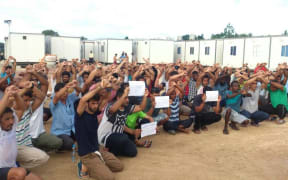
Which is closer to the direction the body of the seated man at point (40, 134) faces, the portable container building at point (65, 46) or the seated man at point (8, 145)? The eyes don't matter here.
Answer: the seated man

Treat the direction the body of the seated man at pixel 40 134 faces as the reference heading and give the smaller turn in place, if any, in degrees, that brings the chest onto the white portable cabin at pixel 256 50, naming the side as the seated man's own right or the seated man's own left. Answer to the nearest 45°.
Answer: approximately 90° to the seated man's own left

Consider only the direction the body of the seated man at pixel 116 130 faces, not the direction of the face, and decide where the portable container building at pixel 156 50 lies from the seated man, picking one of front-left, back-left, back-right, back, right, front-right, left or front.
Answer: back-left

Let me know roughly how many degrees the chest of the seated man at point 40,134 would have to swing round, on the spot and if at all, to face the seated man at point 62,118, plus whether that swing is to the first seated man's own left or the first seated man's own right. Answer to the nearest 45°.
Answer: approximately 90° to the first seated man's own left

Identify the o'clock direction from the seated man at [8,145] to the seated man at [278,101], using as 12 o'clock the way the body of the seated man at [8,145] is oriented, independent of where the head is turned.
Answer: the seated man at [278,101] is roughly at 10 o'clock from the seated man at [8,145].

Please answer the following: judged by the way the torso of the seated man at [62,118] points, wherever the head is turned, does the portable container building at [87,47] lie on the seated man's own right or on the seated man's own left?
on the seated man's own left

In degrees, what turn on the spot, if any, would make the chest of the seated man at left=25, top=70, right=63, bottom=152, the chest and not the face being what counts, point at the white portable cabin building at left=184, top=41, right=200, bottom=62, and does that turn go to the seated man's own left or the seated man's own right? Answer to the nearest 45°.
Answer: approximately 90° to the seated man's own left

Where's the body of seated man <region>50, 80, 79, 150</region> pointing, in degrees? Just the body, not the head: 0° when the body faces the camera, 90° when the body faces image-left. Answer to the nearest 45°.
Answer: approximately 315°
